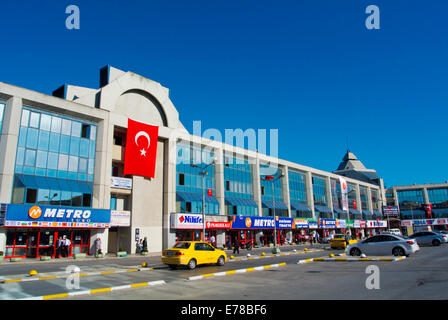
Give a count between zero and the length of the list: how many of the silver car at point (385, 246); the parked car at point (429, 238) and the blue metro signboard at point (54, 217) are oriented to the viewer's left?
2

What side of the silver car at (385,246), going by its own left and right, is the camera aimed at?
left

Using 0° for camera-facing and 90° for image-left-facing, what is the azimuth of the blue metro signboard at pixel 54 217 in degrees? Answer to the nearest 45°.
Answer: approximately 315°

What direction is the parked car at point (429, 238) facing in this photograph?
to the viewer's left

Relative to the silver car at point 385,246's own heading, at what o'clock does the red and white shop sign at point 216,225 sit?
The red and white shop sign is roughly at 1 o'clock from the silver car.
